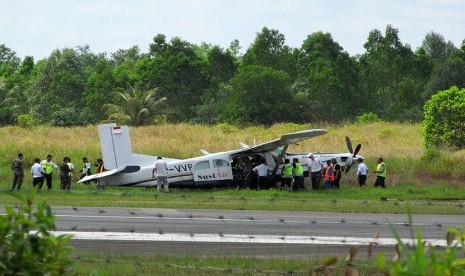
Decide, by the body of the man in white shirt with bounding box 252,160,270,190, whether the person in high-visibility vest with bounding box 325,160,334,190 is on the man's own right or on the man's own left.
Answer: on the man's own right

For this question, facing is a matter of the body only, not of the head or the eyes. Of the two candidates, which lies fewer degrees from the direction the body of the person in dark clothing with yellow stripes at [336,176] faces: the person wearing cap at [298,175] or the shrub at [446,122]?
the person wearing cap

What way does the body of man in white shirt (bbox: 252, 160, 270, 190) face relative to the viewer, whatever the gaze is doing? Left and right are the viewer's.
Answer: facing away from the viewer

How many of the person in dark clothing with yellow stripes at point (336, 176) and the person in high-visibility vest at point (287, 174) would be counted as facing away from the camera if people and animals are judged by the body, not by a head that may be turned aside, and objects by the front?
1

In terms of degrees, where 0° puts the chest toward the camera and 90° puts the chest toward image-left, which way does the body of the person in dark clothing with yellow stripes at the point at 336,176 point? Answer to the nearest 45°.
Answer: approximately 90°

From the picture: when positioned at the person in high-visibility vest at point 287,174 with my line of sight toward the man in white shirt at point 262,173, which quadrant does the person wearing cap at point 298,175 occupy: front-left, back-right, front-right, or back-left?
back-left

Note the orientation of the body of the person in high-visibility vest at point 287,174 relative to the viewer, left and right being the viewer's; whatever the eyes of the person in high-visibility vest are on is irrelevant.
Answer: facing away from the viewer

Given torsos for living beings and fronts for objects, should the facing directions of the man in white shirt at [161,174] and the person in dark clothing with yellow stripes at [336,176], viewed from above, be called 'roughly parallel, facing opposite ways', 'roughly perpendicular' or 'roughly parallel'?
roughly perpendicular
